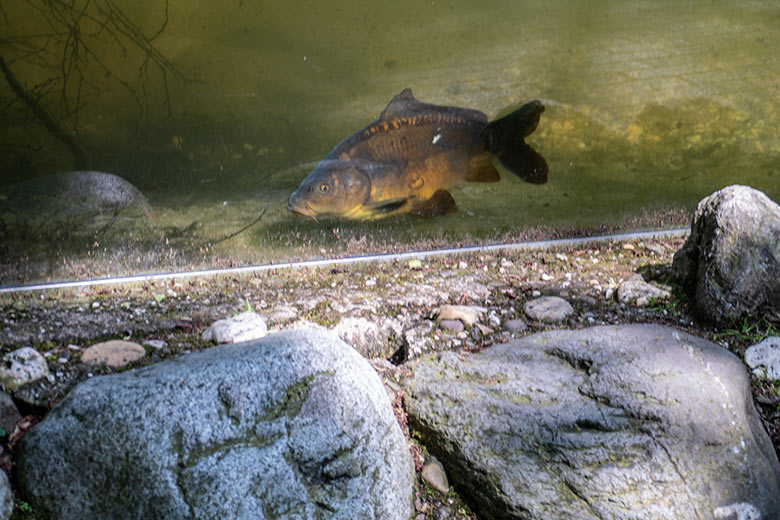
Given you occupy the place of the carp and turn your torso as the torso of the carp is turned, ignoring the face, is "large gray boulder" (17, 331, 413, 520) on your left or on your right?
on your left

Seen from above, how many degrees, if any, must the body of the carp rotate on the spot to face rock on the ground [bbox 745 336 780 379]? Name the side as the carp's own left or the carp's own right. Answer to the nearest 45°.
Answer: approximately 135° to the carp's own left

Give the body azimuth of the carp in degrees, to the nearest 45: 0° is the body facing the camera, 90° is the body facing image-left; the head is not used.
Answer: approximately 90°

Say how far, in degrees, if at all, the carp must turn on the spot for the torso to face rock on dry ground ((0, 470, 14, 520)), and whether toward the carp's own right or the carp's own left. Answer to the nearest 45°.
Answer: approximately 45° to the carp's own left

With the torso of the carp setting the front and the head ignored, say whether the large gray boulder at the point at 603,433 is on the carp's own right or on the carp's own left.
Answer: on the carp's own left

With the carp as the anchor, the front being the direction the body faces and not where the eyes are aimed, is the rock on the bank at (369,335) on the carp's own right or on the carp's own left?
on the carp's own left

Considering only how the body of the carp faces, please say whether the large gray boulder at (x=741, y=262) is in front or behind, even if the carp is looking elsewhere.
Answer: behind

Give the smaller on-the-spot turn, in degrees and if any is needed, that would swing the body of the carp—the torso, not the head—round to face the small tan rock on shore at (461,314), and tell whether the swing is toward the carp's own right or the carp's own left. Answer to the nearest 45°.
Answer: approximately 90° to the carp's own left

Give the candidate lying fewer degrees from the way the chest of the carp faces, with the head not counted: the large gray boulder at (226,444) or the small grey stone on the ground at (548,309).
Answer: the large gray boulder

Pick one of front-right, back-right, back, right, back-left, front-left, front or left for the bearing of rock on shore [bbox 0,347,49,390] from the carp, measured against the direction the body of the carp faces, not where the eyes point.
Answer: front-left

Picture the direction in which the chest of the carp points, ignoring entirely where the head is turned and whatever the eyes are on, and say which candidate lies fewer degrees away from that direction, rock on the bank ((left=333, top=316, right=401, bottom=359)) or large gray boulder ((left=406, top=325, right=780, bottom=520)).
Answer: the rock on the bank
